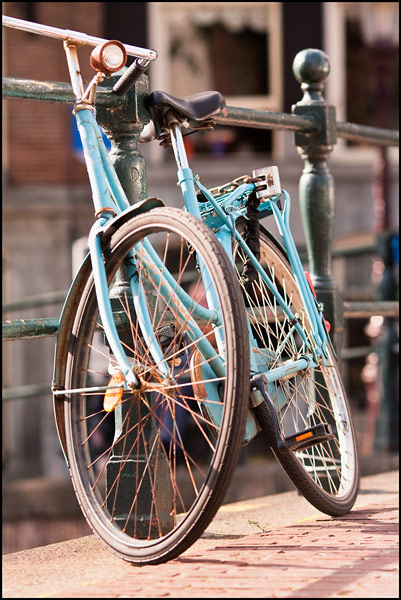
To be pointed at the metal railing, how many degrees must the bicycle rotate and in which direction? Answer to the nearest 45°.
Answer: approximately 180°

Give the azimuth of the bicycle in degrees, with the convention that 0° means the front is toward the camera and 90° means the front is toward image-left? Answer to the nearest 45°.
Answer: approximately 45°
